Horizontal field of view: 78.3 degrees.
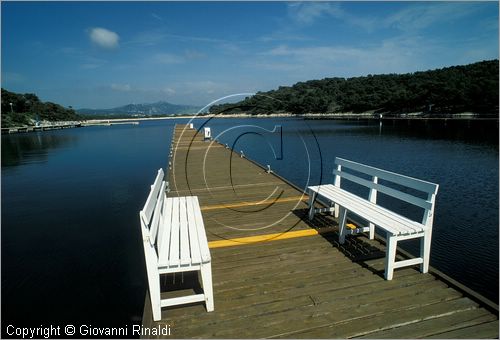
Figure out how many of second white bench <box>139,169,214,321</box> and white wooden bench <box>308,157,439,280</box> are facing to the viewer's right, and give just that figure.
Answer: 1

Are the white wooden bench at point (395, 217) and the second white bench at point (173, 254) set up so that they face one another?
yes

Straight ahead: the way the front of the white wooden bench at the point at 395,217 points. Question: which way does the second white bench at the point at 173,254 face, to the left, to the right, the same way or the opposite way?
the opposite way

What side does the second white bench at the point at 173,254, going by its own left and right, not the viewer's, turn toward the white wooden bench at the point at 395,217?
front

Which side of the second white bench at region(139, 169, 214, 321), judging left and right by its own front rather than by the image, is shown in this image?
right

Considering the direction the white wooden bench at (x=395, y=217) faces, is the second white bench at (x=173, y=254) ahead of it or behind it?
ahead

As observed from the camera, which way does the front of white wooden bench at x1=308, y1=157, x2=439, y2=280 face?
facing the viewer and to the left of the viewer
